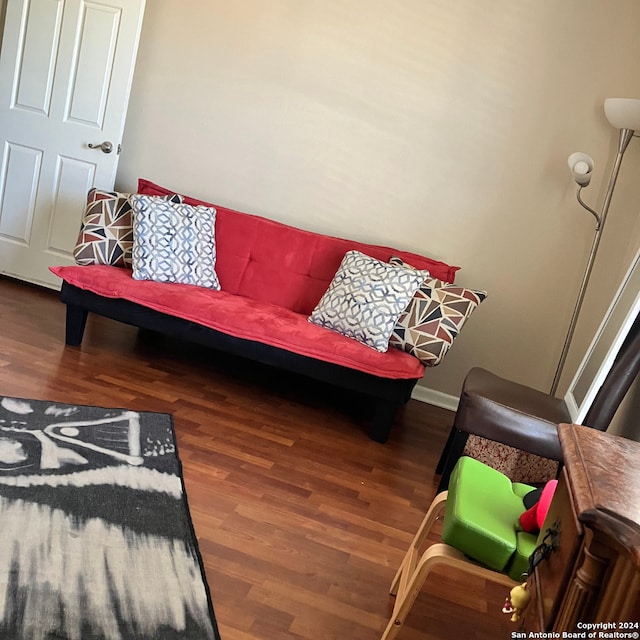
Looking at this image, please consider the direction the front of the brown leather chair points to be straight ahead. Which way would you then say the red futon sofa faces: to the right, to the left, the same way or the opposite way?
to the left

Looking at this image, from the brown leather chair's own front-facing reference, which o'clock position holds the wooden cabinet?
The wooden cabinet is roughly at 9 o'clock from the brown leather chair.

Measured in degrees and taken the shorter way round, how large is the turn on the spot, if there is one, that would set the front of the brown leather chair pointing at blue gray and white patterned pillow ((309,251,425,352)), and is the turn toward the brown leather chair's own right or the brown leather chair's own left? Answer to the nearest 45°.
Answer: approximately 45° to the brown leather chair's own right

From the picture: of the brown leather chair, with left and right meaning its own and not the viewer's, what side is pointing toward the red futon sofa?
front

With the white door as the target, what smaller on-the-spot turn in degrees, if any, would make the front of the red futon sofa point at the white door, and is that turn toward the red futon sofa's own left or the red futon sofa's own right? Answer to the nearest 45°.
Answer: approximately 135° to the red futon sofa's own right

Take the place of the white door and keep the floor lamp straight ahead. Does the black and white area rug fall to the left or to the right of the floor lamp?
right

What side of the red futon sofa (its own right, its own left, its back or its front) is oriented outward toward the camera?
front

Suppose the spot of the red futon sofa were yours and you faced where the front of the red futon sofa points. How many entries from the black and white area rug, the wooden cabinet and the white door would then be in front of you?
2

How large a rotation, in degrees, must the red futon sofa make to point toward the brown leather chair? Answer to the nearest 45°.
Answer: approximately 45° to its left

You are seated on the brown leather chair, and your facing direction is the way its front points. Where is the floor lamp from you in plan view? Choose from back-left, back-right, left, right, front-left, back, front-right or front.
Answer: right

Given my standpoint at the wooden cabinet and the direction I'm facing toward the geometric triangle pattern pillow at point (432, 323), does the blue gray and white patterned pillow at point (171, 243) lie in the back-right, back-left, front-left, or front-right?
front-left

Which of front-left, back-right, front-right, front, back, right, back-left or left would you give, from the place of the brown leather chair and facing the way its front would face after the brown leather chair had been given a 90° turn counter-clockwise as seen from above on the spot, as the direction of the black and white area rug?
front-right

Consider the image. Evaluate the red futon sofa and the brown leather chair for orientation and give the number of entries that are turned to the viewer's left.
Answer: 1

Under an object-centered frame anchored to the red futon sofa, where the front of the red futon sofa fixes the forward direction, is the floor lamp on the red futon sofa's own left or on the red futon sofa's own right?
on the red futon sofa's own left

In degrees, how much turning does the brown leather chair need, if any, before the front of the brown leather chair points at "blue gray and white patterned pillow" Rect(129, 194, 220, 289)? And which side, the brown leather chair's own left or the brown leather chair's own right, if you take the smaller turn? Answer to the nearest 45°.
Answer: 0° — it already faces it

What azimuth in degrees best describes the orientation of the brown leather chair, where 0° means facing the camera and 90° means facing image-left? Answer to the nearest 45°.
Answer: approximately 90°
